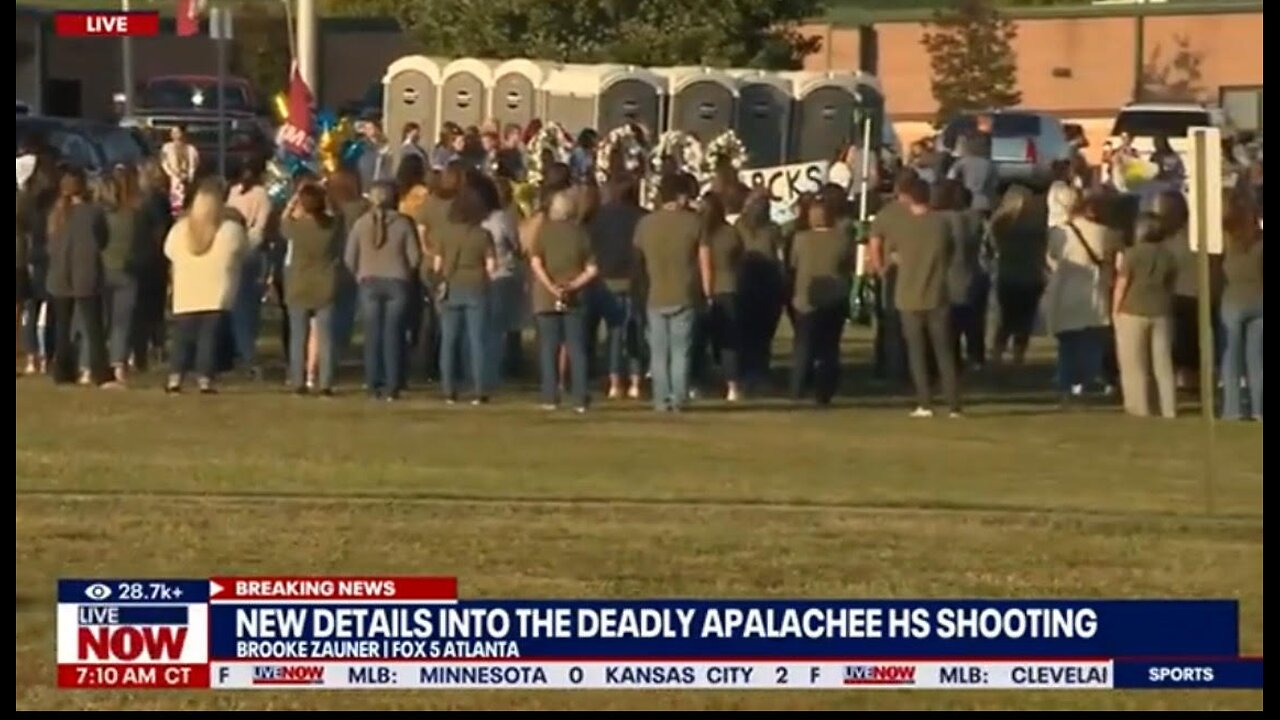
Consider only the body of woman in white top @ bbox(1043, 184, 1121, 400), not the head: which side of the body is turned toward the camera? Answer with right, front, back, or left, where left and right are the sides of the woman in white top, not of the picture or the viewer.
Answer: back

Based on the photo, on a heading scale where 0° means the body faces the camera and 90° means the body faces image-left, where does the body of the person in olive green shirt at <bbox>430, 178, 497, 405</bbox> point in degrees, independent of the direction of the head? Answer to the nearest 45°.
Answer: approximately 180°

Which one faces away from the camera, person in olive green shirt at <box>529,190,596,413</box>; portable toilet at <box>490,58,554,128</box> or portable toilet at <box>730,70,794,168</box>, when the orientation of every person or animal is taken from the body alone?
the person in olive green shirt

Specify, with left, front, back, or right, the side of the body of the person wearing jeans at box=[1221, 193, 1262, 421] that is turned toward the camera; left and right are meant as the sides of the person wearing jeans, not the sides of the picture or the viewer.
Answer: back

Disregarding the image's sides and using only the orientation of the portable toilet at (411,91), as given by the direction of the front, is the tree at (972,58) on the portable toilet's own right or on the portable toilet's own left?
on the portable toilet's own left

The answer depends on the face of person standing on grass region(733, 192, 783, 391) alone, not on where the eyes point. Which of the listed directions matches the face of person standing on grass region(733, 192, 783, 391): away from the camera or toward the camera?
away from the camera

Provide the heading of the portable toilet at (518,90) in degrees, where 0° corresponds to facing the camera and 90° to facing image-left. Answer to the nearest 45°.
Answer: approximately 0°

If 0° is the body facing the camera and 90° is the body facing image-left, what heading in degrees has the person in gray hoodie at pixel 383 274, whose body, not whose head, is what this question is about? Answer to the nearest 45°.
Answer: approximately 180°

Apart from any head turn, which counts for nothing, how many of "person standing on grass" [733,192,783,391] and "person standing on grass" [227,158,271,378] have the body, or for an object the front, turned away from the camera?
2

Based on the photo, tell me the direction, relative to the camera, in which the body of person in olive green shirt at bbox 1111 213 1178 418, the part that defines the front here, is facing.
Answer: away from the camera

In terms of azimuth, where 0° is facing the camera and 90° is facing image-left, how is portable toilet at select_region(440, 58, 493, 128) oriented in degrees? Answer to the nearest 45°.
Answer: approximately 0°

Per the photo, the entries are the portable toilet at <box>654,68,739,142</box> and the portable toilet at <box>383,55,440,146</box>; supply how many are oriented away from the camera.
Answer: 0
